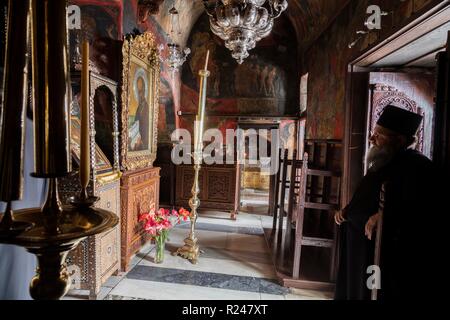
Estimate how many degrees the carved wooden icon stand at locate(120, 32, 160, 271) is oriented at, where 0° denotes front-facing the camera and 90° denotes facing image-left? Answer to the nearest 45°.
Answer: approximately 315°

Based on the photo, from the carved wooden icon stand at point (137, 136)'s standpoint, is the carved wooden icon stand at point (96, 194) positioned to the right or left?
on its right

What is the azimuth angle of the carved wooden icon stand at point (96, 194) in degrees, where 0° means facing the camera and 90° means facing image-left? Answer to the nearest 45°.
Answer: approximately 315°

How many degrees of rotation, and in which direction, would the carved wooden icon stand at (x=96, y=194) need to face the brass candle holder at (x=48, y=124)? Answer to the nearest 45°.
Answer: approximately 45° to its right

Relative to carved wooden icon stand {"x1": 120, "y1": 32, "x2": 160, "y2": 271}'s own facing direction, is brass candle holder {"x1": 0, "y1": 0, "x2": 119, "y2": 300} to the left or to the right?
on its right

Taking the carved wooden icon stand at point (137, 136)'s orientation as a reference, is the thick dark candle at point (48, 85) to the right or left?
on its right

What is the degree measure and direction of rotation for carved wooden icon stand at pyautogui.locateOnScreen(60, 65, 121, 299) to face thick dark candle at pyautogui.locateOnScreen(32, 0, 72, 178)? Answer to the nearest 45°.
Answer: approximately 45° to its right
